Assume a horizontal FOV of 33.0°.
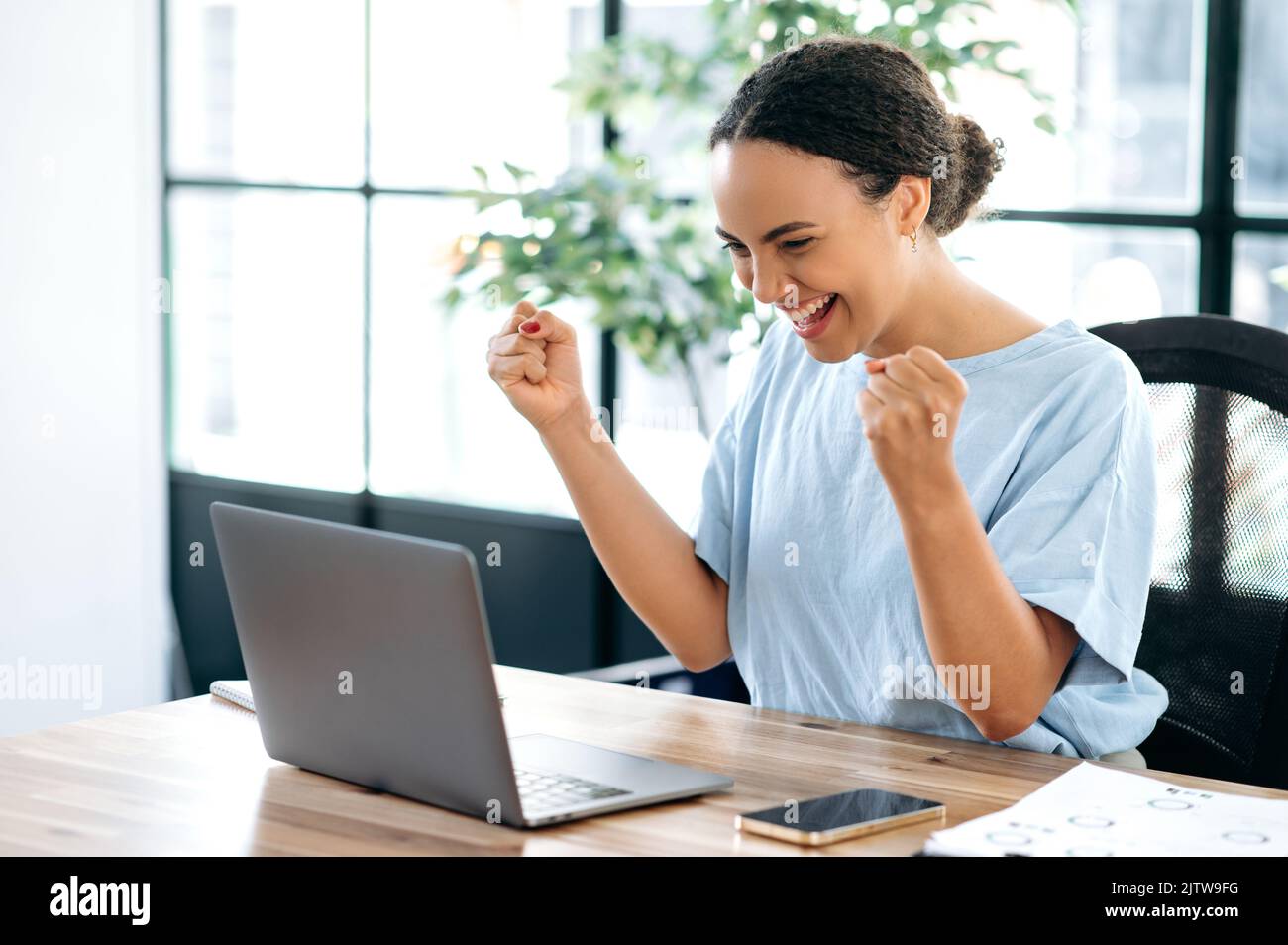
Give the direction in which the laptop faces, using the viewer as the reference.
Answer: facing away from the viewer and to the right of the viewer

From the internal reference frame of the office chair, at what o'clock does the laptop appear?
The laptop is roughly at 12 o'clock from the office chair.

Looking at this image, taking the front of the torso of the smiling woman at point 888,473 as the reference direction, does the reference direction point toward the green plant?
no

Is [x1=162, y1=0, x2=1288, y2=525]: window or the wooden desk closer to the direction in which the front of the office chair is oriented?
the wooden desk

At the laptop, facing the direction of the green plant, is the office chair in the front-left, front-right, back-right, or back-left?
front-right

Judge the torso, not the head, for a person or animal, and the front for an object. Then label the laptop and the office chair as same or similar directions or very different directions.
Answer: very different directions

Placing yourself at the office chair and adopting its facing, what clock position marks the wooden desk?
The wooden desk is roughly at 12 o'clock from the office chair.

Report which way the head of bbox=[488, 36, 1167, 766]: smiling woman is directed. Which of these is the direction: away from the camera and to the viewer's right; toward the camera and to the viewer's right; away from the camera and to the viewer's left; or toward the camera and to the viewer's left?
toward the camera and to the viewer's left

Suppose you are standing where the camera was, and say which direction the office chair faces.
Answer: facing the viewer and to the left of the viewer

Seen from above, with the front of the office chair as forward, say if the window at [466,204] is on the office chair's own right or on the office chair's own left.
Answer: on the office chair's own right

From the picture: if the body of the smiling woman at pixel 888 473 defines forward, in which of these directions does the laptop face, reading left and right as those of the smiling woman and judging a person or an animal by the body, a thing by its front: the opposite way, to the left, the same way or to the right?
the opposite way

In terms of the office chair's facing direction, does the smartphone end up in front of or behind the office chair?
in front
